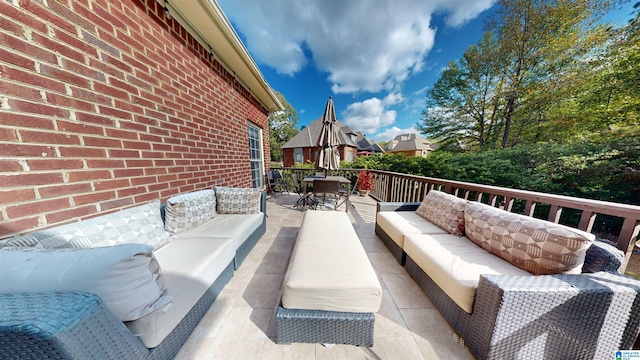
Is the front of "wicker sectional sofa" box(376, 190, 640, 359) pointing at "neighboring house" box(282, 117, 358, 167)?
no

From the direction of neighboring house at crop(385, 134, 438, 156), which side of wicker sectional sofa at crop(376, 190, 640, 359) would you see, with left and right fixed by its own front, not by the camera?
right

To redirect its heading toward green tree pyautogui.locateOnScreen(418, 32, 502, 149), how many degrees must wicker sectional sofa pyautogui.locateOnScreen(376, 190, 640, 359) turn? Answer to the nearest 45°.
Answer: approximately 135° to its right

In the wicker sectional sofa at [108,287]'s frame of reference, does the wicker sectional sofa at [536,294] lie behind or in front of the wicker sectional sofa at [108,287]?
in front

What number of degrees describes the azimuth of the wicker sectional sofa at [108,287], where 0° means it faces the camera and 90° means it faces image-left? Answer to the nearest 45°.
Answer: approximately 315°

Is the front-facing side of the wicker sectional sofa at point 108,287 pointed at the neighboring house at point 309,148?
no

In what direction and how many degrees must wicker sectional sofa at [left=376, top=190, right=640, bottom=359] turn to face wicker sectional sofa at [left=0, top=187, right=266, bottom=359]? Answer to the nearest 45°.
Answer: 0° — it already faces it

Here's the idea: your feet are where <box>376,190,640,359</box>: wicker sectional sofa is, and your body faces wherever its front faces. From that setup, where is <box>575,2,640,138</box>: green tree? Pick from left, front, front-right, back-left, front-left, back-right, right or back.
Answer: back-right

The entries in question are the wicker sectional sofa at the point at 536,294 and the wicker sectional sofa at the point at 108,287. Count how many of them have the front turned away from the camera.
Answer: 0

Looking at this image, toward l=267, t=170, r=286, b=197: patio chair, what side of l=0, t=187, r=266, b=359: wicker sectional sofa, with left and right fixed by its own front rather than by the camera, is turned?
left

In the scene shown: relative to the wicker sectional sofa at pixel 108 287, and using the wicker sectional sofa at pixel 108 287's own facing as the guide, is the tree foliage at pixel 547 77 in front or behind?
in front

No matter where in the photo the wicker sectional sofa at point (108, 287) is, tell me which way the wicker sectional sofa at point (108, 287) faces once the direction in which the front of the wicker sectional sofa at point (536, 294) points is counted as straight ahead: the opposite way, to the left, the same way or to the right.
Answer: the opposite way

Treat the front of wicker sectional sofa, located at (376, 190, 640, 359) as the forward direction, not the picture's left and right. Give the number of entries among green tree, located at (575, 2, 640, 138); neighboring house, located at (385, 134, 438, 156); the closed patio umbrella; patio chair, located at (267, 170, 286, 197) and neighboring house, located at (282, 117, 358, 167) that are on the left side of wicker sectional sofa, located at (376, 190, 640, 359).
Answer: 0

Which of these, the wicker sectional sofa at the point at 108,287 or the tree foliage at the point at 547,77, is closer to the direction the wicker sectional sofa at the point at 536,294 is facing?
the wicker sectional sofa

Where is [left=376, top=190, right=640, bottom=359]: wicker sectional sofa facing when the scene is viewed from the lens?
facing the viewer and to the left of the viewer
